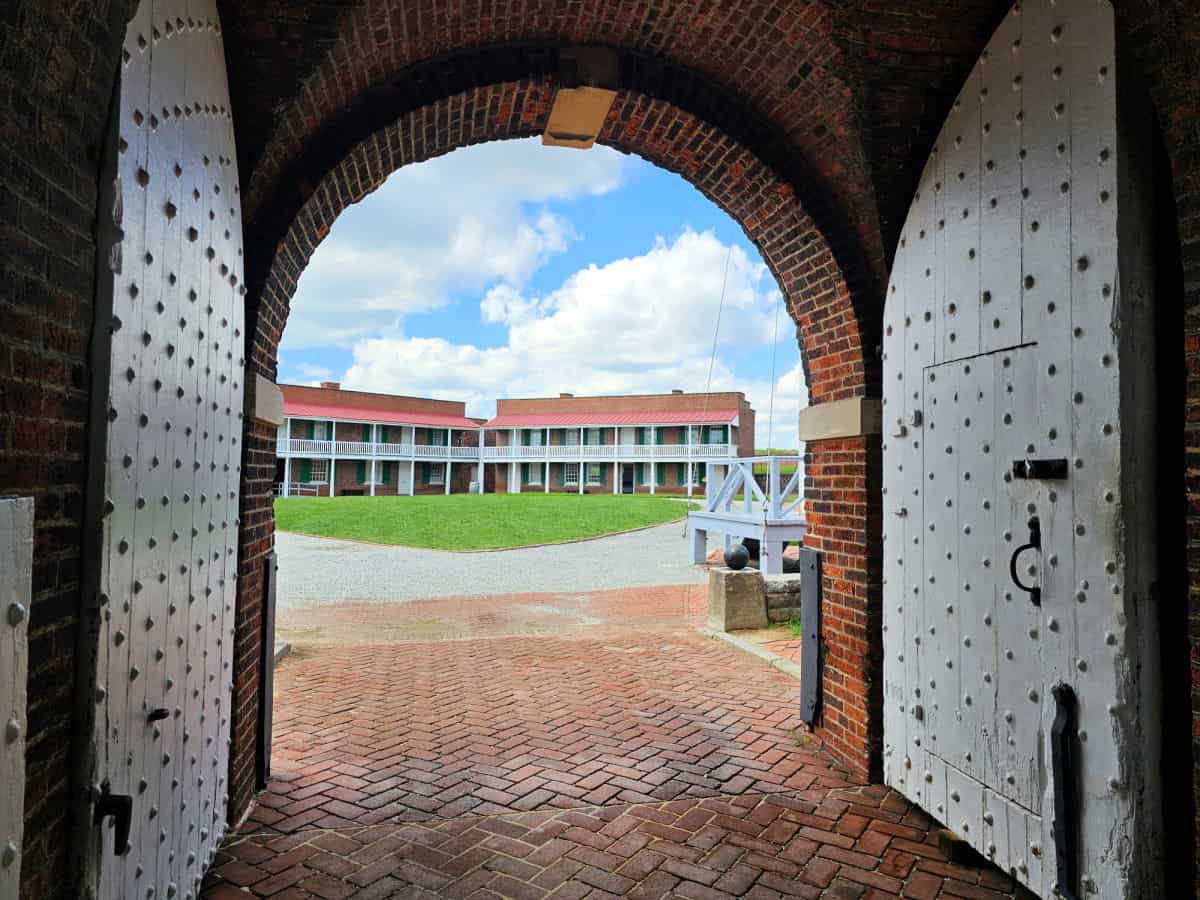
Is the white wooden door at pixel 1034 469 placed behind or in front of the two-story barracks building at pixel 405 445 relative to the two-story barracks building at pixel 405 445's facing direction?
in front

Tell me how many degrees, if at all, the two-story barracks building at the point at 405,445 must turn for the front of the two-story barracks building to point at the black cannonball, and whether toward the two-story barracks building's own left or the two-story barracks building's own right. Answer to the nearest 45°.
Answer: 0° — it already faces it

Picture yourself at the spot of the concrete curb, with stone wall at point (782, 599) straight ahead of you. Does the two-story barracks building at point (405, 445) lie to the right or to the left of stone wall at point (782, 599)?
left

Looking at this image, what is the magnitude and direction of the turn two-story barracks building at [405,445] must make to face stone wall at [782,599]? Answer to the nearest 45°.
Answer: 0° — it already faces it

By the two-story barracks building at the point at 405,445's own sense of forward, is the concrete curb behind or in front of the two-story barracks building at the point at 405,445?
in front

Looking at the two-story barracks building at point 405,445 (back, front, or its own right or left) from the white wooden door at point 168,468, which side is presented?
front

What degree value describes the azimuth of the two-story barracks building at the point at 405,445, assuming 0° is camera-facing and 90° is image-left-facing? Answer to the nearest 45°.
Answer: approximately 0°

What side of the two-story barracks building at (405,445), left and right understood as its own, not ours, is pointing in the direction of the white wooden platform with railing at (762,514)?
front
